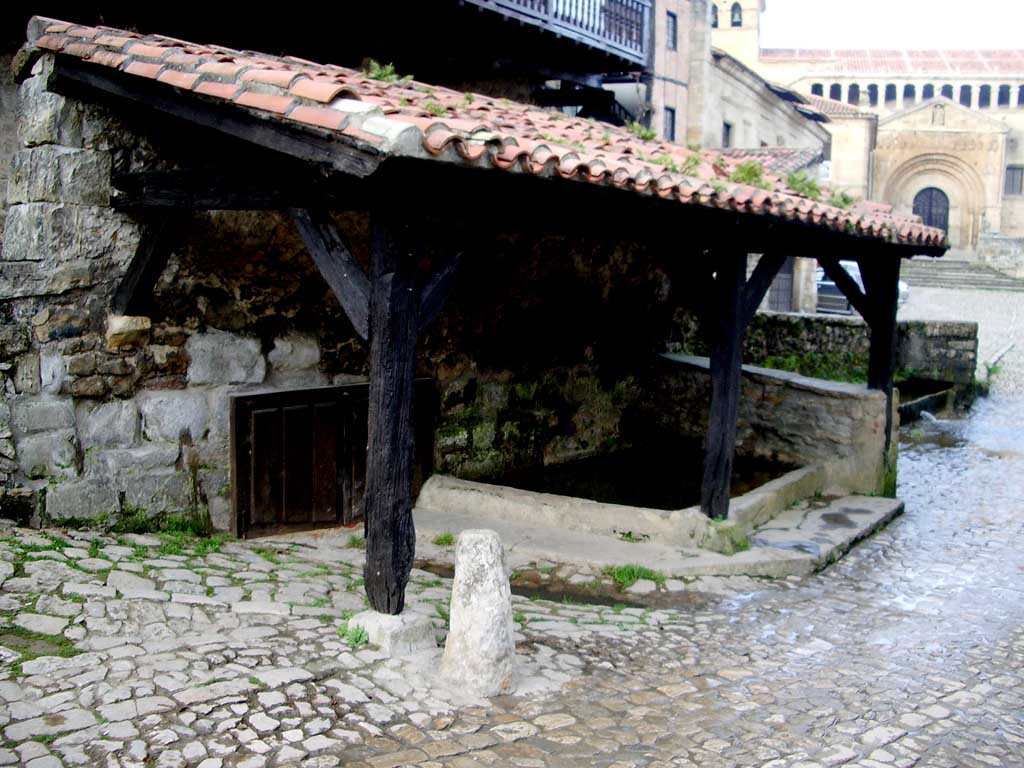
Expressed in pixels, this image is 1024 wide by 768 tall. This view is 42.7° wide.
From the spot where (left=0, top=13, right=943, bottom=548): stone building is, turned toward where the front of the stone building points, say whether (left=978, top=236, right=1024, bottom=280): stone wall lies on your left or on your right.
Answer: on your left

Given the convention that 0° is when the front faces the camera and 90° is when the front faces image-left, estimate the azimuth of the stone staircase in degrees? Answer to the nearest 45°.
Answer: approximately 0°

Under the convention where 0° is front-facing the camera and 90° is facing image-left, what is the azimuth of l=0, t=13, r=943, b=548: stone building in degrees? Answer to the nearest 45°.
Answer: approximately 315°

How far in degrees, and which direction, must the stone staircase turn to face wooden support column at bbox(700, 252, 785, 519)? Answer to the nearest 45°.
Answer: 0° — it already faces it

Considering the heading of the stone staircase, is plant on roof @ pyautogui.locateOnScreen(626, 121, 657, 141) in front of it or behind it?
in front

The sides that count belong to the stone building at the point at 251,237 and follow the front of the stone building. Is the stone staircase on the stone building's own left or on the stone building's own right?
on the stone building's own left

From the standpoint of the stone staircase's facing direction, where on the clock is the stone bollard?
The stone bollard is roughly at 12 o'clock from the stone staircase.

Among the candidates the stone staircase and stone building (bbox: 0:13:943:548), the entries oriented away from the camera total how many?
0

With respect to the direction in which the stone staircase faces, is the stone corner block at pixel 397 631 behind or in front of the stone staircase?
in front

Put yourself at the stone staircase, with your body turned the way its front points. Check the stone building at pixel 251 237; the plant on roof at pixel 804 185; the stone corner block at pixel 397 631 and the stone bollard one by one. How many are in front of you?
4
